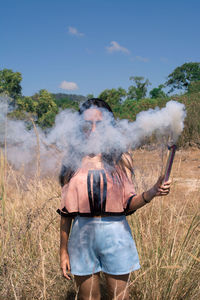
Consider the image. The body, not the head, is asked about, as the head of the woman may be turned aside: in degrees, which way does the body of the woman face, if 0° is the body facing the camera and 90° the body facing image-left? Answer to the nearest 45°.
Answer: approximately 0°

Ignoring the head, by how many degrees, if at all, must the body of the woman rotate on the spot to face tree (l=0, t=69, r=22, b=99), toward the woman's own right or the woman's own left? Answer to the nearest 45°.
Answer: approximately 135° to the woman's own right

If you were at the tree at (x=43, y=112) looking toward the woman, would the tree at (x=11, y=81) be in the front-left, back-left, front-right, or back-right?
back-right
